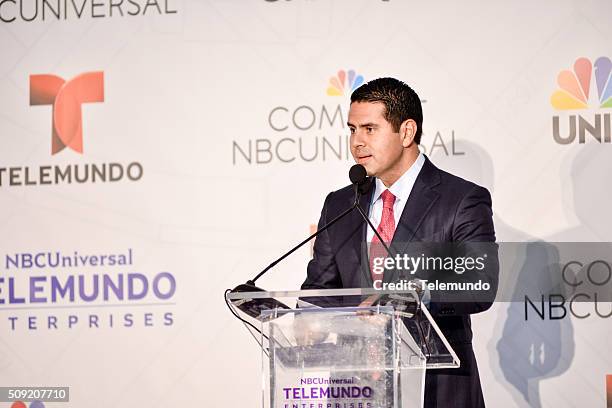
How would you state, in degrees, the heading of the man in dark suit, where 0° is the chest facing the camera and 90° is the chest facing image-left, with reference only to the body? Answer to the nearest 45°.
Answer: approximately 45°

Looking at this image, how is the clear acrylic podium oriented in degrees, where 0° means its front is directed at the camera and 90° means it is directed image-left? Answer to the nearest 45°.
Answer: approximately 45°

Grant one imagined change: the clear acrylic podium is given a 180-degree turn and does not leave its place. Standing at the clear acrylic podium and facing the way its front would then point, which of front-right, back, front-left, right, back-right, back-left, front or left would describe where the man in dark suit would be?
front-left
